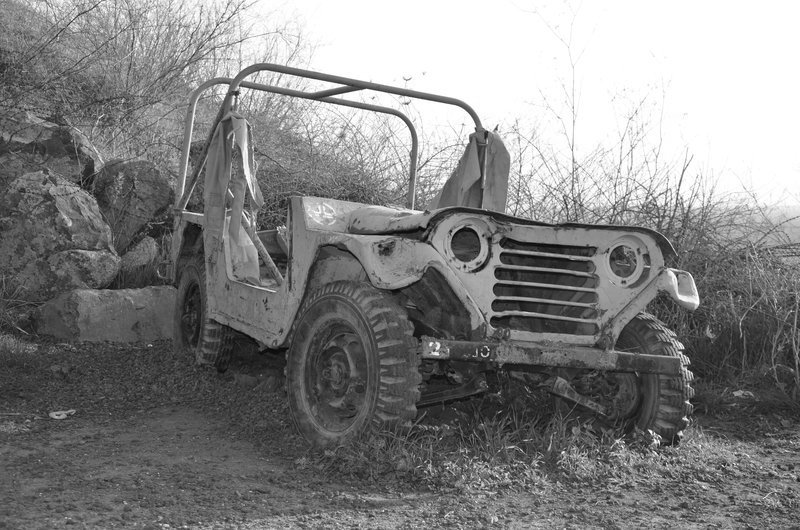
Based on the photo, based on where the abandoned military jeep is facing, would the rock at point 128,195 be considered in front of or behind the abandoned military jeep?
behind

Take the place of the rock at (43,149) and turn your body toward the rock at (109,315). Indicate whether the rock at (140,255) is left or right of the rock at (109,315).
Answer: left

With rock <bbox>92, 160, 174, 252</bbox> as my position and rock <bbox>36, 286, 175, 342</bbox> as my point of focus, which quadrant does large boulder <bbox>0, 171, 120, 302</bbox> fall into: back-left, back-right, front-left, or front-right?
front-right

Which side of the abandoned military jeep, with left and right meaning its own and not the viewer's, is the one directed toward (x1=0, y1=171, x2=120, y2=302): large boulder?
back

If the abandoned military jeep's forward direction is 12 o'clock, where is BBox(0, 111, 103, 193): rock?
The rock is roughly at 6 o'clock from the abandoned military jeep.

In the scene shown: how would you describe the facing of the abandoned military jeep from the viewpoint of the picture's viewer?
facing the viewer and to the right of the viewer

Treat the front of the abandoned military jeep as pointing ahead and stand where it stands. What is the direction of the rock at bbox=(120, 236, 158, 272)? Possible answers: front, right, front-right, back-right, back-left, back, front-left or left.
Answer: back

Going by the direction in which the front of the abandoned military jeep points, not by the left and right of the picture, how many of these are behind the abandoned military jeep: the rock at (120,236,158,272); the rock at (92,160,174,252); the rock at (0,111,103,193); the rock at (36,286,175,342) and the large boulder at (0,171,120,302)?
5

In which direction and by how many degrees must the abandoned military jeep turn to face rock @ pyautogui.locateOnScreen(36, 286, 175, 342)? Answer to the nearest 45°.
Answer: approximately 180°
